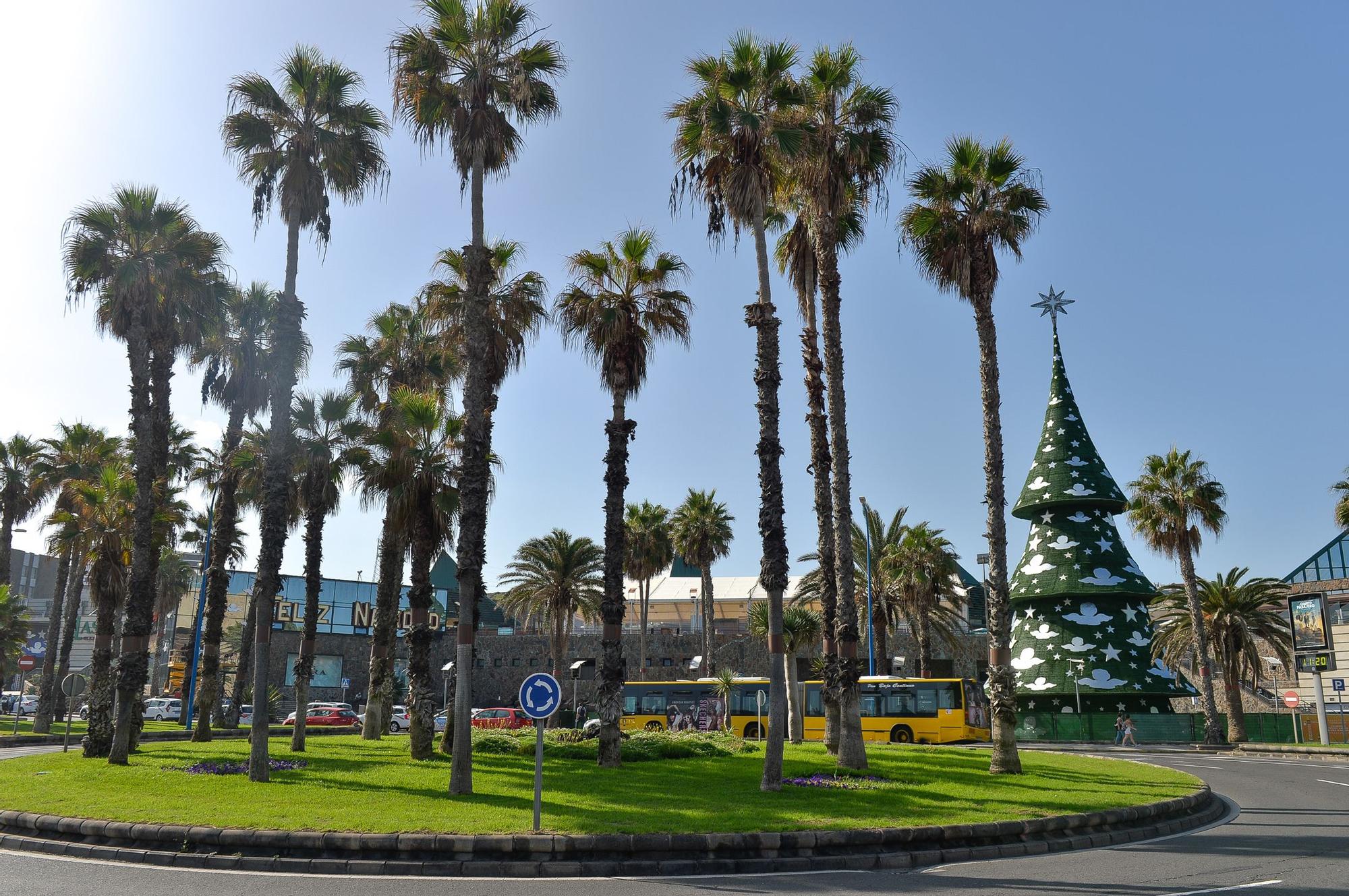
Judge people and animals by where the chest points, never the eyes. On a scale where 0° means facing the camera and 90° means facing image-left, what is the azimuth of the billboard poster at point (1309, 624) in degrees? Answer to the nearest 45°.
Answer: approximately 0°

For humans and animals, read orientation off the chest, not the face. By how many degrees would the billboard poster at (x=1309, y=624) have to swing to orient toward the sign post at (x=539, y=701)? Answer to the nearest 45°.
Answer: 0° — it already faces it

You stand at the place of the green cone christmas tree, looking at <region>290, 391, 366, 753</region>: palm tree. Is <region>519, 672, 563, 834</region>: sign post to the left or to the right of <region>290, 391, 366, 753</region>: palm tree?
left

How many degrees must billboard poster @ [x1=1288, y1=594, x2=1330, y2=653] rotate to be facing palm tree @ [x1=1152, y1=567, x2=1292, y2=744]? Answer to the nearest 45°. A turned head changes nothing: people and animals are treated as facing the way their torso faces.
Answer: approximately 45° to its right
